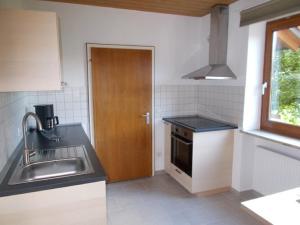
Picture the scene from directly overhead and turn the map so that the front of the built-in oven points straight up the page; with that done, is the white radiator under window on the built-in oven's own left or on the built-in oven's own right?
on the built-in oven's own left

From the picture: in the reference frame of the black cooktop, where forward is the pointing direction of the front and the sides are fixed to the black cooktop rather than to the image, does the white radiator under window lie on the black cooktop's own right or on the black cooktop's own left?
on the black cooktop's own left

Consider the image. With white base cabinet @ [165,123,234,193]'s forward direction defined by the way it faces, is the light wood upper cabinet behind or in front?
in front

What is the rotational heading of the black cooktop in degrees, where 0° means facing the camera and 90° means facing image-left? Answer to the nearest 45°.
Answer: approximately 45°

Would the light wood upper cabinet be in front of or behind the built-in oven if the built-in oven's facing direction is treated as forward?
in front

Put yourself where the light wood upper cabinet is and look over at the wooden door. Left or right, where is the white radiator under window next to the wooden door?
right

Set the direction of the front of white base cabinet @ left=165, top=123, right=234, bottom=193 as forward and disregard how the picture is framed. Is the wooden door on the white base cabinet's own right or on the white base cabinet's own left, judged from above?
on the white base cabinet's own right

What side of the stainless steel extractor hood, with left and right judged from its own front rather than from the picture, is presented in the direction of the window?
left

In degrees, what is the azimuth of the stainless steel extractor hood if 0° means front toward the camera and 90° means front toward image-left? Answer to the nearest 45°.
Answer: approximately 45°

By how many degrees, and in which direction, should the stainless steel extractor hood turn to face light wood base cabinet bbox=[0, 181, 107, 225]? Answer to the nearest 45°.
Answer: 0° — it already faces it
